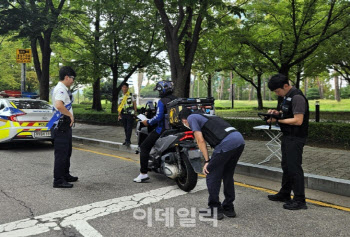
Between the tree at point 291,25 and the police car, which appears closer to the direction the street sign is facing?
the police car

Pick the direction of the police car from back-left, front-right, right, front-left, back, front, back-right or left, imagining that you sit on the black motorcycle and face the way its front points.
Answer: front

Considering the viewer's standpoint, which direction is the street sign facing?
facing the viewer

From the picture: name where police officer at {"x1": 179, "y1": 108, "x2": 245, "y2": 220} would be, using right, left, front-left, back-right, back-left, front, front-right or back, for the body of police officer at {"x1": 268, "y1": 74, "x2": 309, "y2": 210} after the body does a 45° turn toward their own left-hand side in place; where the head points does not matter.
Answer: front

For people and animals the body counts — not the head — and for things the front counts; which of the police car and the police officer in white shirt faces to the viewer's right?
the police officer in white shirt

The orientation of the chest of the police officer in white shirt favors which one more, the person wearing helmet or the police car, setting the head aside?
the person wearing helmet

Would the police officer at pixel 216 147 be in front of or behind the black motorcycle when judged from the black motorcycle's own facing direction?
behind

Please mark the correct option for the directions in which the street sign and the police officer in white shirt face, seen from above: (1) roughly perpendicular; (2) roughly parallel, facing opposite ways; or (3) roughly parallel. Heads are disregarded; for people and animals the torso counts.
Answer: roughly perpendicular

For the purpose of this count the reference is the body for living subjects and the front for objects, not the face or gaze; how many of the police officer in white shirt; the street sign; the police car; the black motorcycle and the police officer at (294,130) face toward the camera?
1

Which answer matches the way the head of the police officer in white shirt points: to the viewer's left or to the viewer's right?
to the viewer's right

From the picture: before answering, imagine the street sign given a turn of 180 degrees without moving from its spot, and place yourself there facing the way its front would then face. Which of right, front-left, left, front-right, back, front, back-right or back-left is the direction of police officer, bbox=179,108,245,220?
back

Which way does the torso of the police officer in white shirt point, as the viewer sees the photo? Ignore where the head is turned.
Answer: to the viewer's right

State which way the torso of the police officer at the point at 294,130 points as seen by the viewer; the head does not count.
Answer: to the viewer's left

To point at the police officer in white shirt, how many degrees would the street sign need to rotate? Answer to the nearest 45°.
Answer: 0° — it already faces them

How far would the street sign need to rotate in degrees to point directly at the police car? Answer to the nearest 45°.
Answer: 0° — it already faces it
